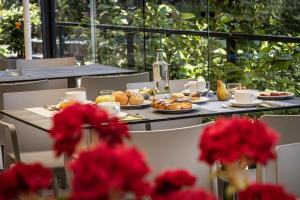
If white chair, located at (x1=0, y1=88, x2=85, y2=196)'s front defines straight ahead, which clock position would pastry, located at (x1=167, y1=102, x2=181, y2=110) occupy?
The pastry is roughly at 12 o'clock from the white chair.

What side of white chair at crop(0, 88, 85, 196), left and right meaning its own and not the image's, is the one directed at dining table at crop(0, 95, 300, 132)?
front

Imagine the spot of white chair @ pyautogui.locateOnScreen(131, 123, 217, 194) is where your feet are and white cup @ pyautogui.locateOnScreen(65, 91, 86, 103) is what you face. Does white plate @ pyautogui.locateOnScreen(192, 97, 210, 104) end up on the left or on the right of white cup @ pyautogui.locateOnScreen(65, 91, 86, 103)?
right

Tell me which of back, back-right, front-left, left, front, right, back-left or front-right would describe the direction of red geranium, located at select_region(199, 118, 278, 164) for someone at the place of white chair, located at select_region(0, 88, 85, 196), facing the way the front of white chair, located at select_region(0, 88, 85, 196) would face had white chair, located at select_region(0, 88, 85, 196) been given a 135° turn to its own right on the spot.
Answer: left

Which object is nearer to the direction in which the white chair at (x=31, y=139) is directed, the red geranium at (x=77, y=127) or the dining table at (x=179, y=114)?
the dining table

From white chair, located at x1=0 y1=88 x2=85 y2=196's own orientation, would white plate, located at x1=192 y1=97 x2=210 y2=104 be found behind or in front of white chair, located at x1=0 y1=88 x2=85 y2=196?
in front

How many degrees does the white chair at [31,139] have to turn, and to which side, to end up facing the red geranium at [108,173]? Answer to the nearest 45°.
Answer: approximately 45° to its right

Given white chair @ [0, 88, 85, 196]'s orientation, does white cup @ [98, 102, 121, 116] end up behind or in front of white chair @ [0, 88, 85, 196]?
in front

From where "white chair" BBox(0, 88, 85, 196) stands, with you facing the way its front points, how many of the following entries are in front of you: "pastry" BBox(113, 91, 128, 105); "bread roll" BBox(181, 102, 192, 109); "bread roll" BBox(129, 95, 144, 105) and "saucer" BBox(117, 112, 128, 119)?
4

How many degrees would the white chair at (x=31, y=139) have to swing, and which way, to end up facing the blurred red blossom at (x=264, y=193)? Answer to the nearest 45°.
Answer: approximately 45° to its right

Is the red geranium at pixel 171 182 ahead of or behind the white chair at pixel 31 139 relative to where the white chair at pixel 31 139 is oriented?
ahead
